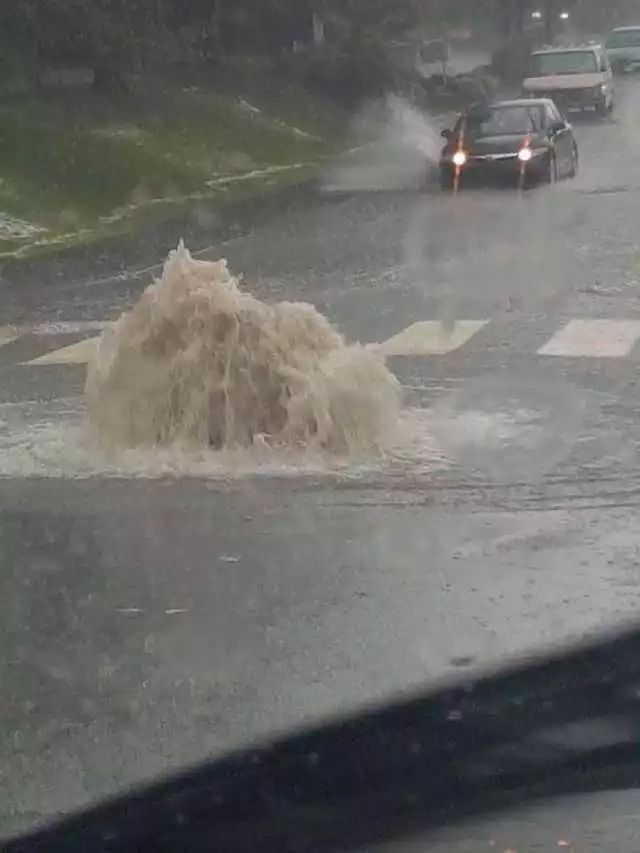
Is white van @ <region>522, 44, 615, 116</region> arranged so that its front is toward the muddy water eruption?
yes

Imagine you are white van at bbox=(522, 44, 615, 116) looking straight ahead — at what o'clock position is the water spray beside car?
The water spray beside car is roughly at 1 o'clock from the white van.

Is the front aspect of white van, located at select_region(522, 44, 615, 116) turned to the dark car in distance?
yes

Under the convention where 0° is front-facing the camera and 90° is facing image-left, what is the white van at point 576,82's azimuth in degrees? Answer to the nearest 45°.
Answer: approximately 0°
